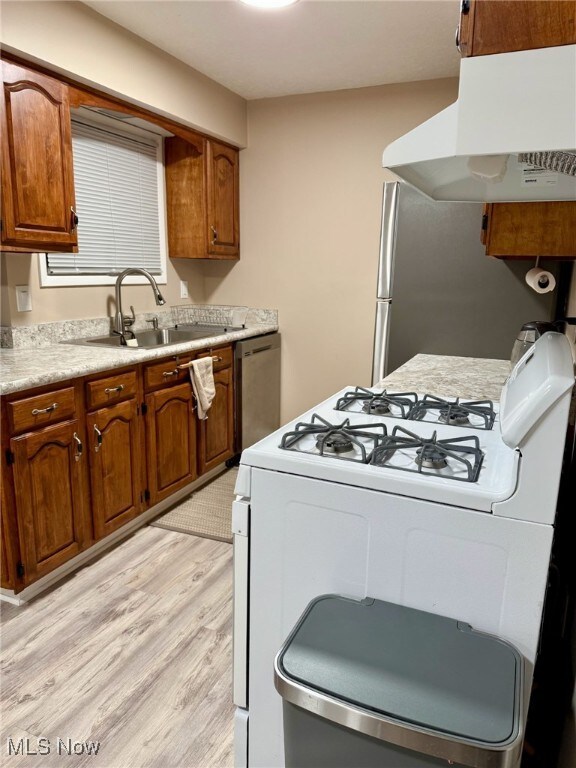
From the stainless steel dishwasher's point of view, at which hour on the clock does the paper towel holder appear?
The paper towel holder is roughly at 12 o'clock from the stainless steel dishwasher.

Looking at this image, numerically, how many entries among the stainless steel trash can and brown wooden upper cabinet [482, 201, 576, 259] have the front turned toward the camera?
1

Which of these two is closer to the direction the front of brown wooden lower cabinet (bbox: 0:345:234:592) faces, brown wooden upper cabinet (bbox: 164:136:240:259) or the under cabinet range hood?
the under cabinet range hood

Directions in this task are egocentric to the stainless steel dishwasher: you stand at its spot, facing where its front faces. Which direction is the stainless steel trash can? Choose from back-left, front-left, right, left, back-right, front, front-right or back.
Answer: front-right

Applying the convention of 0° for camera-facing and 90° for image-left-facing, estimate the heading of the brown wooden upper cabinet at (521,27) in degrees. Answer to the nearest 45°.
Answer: approximately 90°

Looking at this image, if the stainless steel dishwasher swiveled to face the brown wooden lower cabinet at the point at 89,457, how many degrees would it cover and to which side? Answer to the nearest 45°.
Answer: approximately 90° to its right

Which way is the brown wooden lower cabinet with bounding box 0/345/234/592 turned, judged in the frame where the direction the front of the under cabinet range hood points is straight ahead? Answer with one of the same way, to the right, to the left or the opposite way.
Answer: the opposite way

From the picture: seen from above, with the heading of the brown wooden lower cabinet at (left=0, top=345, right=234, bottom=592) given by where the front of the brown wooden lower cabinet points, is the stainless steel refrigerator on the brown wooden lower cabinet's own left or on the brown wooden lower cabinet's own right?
on the brown wooden lower cabinet's own left

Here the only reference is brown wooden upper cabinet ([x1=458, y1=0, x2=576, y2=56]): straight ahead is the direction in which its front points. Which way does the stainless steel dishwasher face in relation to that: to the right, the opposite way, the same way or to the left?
the opposite way

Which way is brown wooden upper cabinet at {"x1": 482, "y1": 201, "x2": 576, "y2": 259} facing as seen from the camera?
to the viewer's left

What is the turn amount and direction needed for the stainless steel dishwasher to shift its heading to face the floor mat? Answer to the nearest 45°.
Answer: approximately 45° to its right

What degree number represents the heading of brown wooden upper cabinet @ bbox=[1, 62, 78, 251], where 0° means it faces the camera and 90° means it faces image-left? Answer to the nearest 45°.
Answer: approximately 315°

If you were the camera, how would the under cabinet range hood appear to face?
facing to the left of the viewer

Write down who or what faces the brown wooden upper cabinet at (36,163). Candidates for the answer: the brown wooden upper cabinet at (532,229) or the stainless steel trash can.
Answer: the brown wooden upper cabinet at (532,229)
